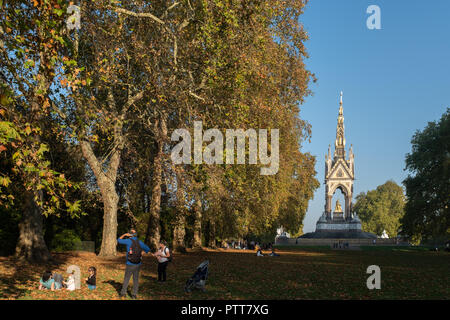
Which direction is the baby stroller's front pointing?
to the viewer's left

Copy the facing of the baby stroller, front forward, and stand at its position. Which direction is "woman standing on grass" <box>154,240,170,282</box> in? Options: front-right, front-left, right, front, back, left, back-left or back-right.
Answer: front-right
